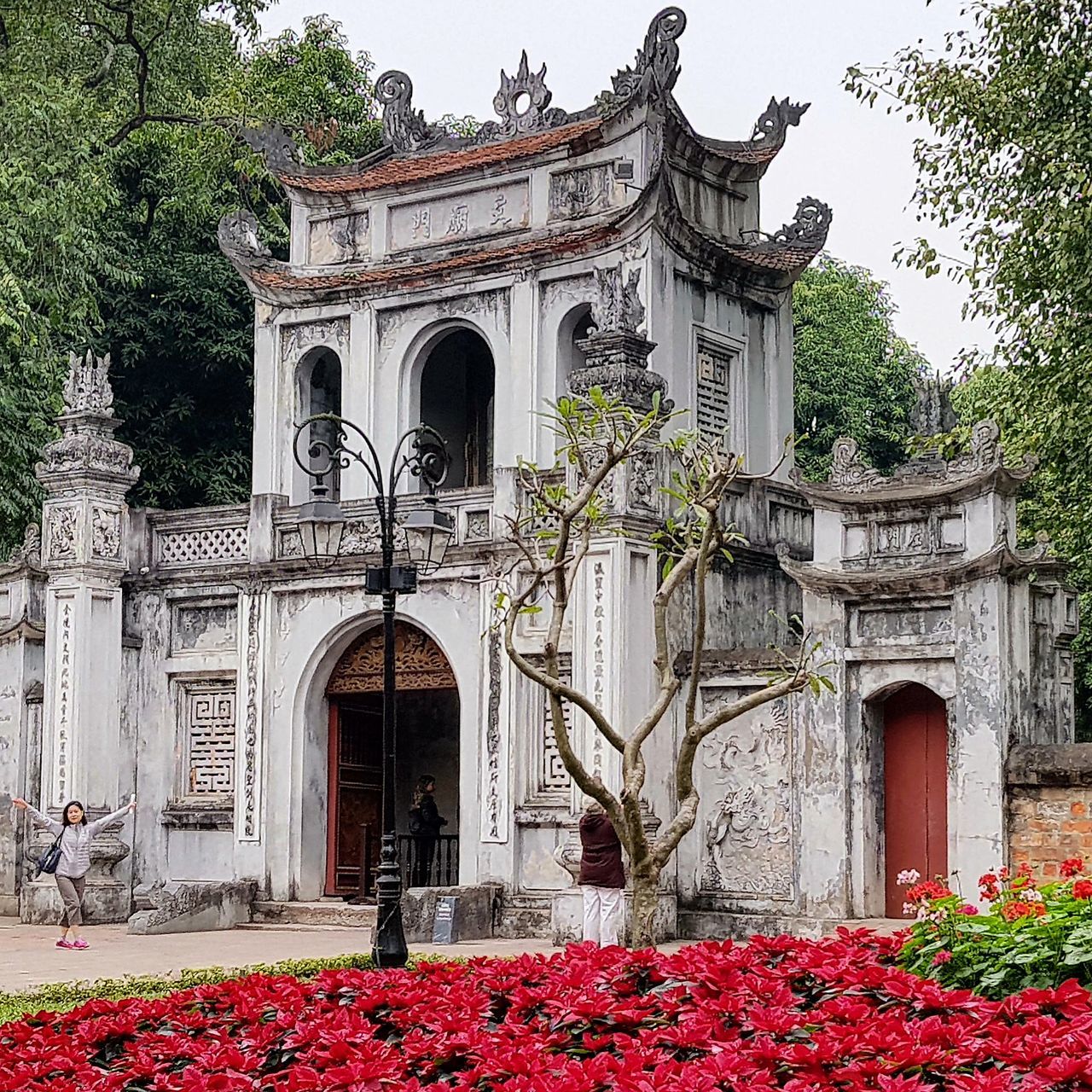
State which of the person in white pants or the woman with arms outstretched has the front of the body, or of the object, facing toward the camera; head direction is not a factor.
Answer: the woman with arms outstretched

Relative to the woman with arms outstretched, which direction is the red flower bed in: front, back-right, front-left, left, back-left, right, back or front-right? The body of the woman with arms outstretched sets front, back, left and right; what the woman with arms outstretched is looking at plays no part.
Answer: front

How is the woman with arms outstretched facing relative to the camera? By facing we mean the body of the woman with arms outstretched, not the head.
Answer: toward the camera

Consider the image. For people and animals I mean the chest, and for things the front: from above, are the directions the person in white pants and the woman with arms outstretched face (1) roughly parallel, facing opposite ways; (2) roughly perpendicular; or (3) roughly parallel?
roughly parallel, facing opposite ways

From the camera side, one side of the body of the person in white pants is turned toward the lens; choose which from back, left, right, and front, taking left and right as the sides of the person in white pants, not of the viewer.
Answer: back

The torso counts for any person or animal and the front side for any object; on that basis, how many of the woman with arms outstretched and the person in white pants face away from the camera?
1

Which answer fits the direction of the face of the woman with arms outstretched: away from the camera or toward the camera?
toward the camera

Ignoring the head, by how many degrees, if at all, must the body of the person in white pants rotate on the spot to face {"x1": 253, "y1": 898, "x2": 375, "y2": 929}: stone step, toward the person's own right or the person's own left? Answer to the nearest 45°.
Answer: approximately 45° to the person's own left

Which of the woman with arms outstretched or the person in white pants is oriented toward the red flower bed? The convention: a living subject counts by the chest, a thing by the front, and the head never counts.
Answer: the woman with arms outstretched

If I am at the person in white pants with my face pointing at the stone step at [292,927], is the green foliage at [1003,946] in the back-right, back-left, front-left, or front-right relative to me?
back-left
